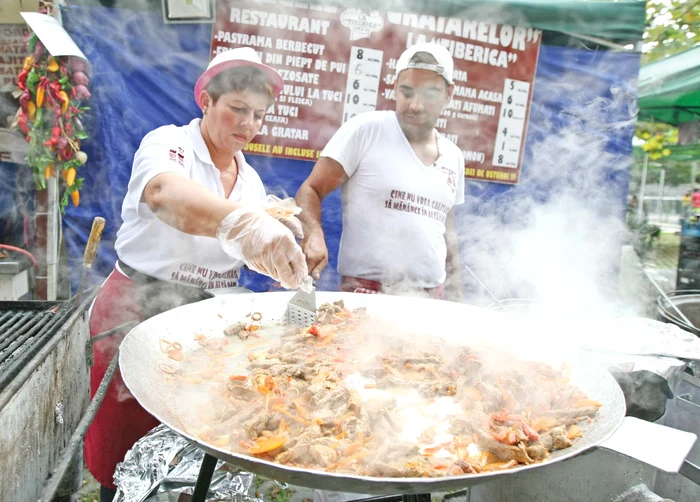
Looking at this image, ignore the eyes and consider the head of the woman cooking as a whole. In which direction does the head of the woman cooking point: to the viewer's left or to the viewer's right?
to the viewer's right

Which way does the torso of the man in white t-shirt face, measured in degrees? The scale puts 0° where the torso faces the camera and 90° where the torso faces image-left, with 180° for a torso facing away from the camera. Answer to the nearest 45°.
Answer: approximately 315°

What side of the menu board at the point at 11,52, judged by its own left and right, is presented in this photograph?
front

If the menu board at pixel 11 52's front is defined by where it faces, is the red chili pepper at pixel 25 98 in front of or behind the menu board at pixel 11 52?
in front

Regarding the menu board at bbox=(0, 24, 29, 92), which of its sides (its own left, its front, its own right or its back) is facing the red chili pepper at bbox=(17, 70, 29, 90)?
front

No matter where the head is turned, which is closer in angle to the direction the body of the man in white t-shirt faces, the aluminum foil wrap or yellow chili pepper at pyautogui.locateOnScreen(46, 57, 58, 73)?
the aluminum foil wrap
